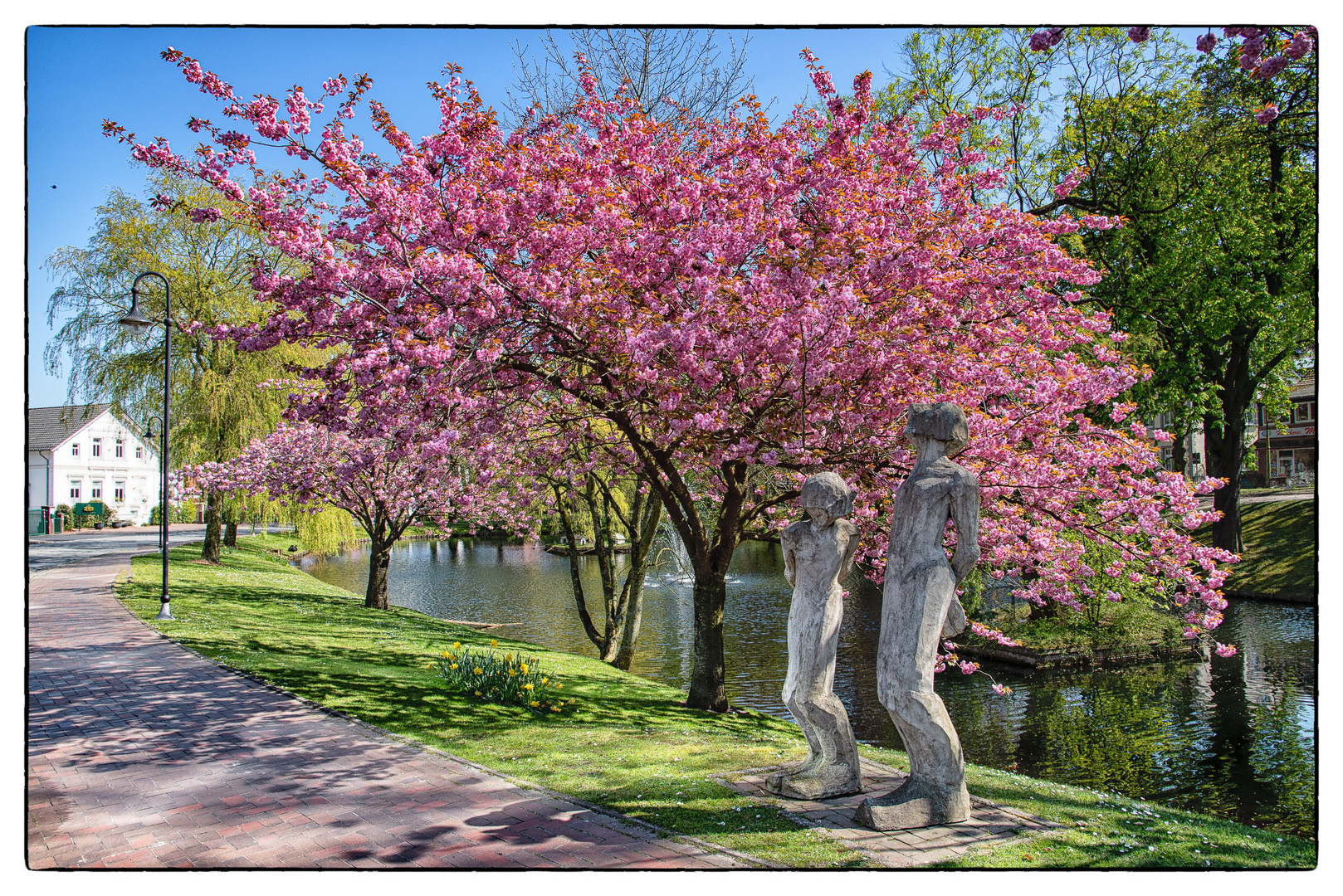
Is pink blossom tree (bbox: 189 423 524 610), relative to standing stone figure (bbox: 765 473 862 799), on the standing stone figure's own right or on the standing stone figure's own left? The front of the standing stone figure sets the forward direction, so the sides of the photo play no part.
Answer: on the standing stone figure's own right

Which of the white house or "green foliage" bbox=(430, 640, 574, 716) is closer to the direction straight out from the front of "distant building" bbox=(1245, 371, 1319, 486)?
the green foliage

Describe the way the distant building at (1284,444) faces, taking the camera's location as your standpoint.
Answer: facing the viewer

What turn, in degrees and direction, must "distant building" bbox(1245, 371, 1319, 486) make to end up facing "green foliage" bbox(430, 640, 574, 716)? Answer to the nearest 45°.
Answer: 0° — it already faces it

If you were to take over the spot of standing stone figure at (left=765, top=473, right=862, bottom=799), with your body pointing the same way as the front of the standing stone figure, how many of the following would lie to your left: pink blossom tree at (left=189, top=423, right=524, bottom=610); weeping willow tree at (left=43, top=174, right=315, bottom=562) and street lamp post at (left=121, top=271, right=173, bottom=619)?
0

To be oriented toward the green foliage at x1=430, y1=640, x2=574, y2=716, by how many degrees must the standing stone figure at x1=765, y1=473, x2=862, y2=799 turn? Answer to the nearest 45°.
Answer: approximately 90° to its right

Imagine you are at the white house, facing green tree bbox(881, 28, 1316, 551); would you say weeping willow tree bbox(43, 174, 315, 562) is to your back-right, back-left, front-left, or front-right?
front-right

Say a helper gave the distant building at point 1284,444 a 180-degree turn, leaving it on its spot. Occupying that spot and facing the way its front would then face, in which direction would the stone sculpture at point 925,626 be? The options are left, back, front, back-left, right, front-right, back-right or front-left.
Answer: back

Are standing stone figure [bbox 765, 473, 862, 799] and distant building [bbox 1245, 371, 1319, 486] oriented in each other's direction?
no

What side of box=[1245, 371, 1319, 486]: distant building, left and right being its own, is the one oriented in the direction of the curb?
front

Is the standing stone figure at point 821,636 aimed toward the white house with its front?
no

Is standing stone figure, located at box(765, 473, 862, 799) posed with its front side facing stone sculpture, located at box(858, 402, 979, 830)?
no

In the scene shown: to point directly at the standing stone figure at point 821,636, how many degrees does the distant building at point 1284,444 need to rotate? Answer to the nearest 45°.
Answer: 0° — it already faces it

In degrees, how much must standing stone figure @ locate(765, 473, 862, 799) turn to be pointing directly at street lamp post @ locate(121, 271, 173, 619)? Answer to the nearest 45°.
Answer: approximately 90° to its right

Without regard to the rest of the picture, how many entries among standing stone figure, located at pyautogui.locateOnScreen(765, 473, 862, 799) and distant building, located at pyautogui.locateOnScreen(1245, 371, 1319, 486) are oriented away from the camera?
0

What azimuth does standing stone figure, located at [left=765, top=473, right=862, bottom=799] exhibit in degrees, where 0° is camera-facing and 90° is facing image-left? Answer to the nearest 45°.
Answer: approximately 45°

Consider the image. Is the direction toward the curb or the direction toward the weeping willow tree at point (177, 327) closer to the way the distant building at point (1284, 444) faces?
the curb

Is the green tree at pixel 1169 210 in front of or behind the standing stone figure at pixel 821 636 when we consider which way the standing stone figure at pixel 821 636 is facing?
behind

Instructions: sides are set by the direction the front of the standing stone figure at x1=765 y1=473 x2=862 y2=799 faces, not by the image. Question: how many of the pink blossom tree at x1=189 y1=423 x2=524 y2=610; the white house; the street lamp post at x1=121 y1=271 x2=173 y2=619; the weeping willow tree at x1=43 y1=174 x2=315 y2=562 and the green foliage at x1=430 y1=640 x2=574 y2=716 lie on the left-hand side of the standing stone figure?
0

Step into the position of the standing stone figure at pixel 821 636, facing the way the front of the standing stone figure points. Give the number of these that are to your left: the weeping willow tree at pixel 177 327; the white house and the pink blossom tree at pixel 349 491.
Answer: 0
